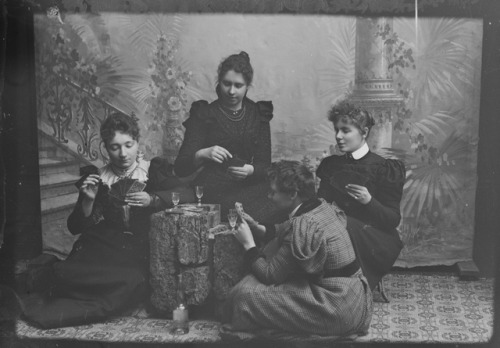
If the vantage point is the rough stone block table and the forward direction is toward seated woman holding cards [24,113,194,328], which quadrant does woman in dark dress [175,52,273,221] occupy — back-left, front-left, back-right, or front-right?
back-right

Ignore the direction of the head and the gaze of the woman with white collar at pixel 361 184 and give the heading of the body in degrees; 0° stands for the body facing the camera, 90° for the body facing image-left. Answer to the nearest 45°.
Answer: approximately 45°

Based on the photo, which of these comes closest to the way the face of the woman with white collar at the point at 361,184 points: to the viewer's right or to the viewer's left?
to the viewer's left

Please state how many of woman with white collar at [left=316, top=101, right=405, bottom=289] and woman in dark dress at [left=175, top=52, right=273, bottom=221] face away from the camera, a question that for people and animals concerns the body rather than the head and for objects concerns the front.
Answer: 0

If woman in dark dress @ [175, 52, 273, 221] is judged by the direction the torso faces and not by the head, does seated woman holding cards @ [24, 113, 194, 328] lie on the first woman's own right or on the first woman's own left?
on the first woman's own right

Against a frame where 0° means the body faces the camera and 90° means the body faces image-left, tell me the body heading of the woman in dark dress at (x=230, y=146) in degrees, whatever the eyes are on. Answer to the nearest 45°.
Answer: approximately 0°

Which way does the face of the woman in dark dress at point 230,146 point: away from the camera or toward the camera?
toward the camera

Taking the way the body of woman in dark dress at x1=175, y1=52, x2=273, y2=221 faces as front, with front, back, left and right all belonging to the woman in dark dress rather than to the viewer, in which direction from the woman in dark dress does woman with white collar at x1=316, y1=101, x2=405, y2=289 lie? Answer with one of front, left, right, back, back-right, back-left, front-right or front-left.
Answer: left

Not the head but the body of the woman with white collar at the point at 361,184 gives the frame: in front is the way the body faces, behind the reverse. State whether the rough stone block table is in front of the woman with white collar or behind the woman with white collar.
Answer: in front
